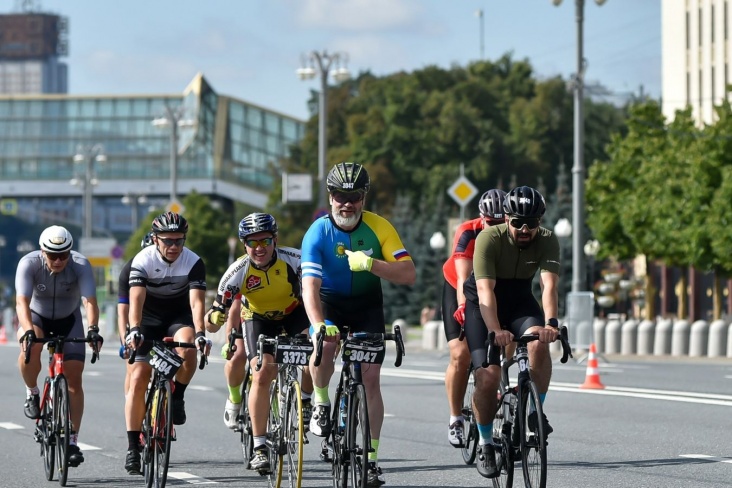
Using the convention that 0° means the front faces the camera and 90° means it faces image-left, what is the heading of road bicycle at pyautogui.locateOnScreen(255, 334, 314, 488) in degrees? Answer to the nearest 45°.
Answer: approximately 0°

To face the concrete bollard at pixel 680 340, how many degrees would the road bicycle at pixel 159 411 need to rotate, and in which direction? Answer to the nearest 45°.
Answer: approximately 135° to its left

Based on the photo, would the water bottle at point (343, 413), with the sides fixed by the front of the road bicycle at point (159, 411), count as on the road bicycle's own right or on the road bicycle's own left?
on the road bicycle's own left

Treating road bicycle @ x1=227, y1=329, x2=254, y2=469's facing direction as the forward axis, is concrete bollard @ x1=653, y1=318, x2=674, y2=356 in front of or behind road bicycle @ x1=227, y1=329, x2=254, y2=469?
behind

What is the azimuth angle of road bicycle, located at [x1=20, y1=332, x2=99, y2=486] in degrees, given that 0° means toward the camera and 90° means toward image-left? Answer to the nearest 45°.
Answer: approximately 0°

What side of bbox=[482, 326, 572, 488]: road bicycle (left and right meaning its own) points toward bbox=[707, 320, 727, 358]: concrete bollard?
back
